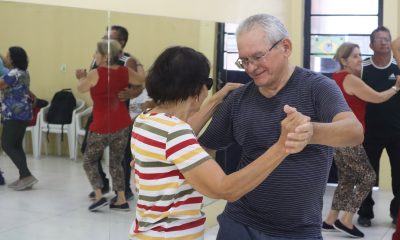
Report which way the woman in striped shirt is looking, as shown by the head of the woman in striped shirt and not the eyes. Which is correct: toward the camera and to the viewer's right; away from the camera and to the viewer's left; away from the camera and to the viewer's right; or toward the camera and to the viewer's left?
away from the camera and to the viewer's right

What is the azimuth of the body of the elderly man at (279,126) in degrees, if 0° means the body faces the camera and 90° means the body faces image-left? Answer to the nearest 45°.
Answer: approximately 45°

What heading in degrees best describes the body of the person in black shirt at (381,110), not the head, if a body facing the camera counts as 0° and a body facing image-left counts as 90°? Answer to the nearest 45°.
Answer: approximately 0°

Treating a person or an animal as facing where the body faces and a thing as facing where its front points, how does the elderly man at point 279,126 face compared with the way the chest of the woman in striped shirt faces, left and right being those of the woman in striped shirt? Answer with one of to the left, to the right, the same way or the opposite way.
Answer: the opposite way

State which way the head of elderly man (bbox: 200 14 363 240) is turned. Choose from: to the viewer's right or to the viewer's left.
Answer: to the viewer's left

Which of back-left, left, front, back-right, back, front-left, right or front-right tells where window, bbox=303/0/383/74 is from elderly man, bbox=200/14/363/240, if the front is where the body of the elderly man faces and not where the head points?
back-right

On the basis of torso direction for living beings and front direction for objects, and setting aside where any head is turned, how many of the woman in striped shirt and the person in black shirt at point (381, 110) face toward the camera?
1

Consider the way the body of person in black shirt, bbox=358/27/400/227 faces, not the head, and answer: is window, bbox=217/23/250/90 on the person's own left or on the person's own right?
on the person's own right
